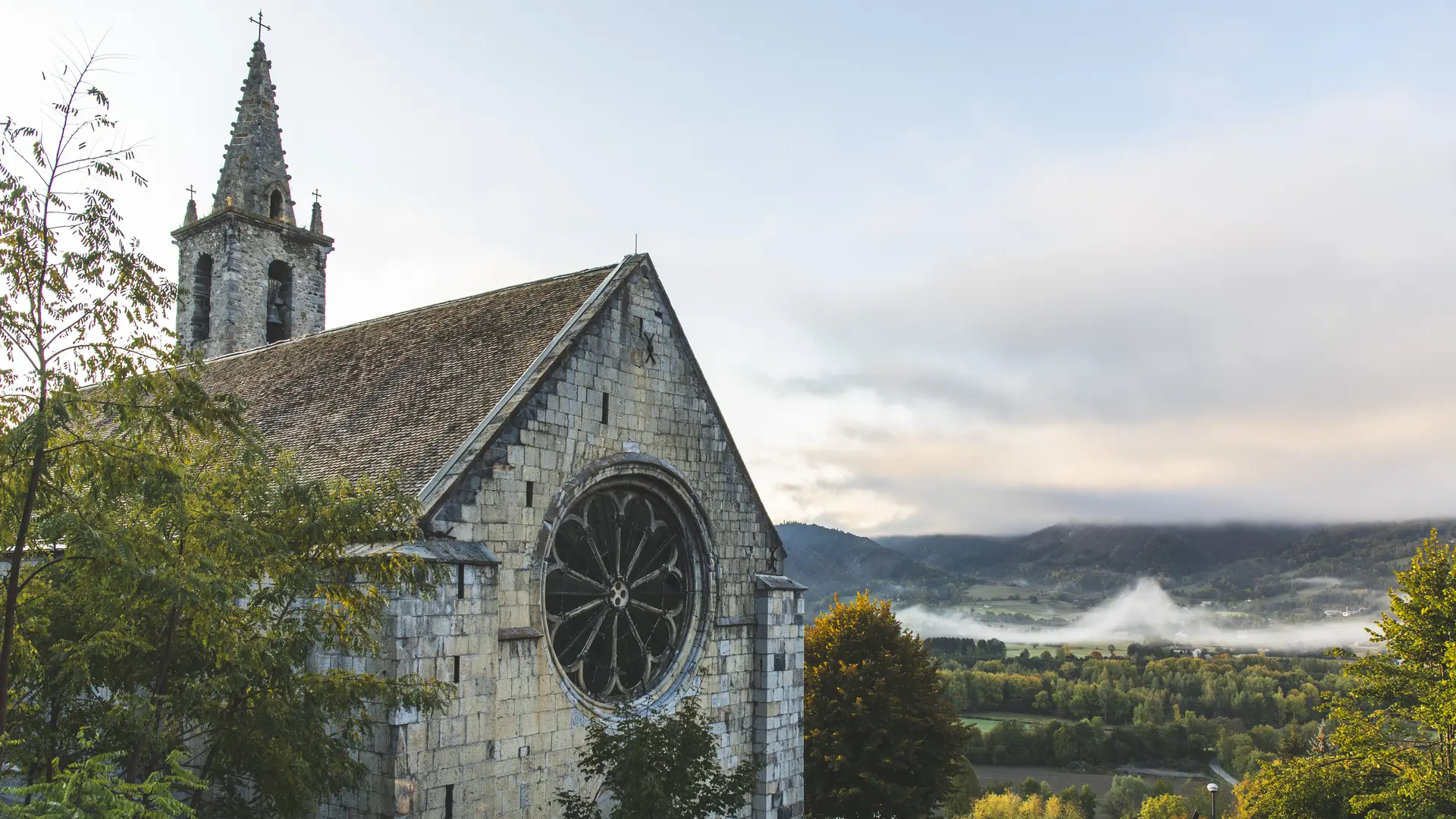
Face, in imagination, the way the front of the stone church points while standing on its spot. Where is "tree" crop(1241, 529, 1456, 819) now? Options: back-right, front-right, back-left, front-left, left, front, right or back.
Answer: front-left

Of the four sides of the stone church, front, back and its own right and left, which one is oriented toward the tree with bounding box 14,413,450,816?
right

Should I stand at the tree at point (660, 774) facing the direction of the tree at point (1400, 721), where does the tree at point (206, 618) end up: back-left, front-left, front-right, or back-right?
back-right

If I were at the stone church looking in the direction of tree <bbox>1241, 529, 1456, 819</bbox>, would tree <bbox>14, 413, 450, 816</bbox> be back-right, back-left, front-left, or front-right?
back-right

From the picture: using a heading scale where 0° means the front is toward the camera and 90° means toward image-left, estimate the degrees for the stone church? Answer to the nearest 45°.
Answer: approximately 315°

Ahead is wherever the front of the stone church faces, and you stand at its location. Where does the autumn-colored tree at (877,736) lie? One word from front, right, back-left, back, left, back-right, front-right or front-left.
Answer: left
